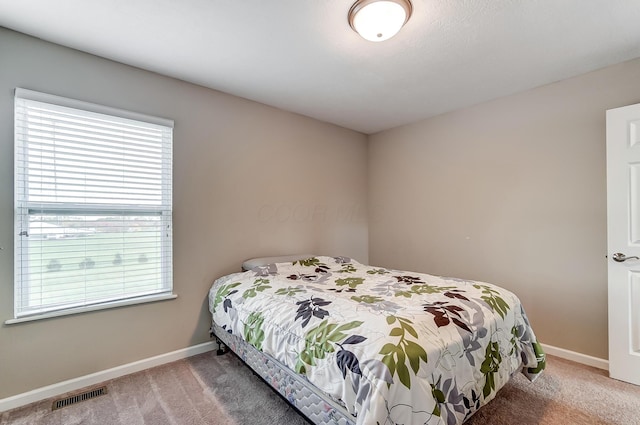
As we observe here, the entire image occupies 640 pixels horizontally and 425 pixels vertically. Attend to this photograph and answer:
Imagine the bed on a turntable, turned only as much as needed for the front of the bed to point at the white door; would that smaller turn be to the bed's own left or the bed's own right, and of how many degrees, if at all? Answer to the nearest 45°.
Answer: approximately 90° to the bed's own left

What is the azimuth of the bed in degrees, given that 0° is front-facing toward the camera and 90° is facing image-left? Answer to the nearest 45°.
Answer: approximately 315°
